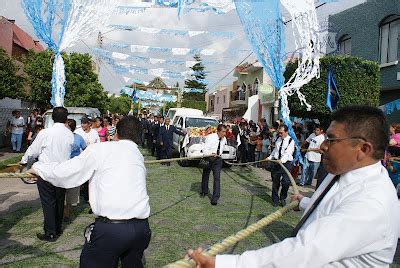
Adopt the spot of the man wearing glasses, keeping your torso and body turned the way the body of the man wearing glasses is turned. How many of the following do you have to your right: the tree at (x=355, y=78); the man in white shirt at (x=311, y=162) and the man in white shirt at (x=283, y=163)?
3

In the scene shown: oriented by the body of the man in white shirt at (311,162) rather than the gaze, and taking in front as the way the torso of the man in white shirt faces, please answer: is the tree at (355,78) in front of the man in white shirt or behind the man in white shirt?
behind

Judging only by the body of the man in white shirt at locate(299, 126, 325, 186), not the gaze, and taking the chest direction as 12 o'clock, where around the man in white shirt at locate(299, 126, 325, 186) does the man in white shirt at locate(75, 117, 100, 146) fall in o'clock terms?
the man in white shirt at locate(75, 117, 100, 146) is roughly at 12 o'clock from the man in white shirt at locate(299, 126, 325, 186).

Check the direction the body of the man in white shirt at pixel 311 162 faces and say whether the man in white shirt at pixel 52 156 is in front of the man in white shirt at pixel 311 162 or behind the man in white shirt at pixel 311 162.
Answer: in front

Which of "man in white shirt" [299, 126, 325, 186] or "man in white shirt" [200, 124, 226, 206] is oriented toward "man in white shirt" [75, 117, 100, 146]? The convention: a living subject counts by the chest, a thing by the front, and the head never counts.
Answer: "man in white shirt" [299, 126, 325, 186]

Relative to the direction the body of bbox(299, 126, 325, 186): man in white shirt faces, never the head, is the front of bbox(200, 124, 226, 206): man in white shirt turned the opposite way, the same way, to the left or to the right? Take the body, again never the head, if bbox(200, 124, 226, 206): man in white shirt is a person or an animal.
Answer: to the left

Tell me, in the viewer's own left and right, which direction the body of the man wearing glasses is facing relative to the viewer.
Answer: facing to the left of the viewer

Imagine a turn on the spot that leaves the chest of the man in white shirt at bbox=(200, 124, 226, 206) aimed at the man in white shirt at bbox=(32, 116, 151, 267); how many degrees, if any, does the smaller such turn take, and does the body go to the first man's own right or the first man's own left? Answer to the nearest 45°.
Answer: approximately 45° to the first man's own right

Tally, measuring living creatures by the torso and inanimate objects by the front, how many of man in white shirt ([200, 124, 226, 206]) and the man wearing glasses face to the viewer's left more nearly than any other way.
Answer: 1

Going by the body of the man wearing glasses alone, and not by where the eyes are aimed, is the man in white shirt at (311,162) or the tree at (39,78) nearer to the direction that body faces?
the tree

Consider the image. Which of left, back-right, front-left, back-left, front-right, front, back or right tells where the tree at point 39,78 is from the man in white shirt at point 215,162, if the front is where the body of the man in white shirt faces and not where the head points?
back

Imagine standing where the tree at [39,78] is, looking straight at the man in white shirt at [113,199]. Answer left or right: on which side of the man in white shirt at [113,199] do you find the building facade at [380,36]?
left

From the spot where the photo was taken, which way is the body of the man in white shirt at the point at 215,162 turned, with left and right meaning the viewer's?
facing the viewer and to the right of the viewer

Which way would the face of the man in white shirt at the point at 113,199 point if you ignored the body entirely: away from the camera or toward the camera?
away from the camera
